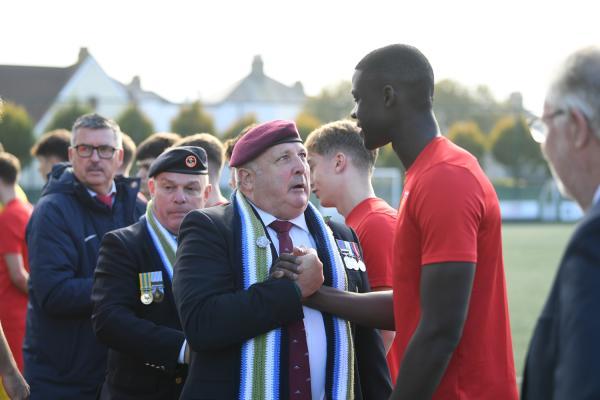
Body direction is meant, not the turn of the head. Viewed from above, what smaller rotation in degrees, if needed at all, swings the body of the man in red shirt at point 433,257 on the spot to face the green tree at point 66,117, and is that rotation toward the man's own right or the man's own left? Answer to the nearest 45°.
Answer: approximately 45° to the man's own right

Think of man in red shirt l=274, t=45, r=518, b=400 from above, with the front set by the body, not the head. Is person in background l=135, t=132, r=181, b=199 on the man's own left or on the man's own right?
on the man's own right

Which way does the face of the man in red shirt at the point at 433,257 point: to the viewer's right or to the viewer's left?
to the viewer's left

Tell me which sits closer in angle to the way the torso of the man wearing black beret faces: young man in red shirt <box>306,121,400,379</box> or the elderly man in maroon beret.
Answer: the elderly man in maroon beret

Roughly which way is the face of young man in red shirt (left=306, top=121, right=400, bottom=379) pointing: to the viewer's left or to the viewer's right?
to the viewer's left

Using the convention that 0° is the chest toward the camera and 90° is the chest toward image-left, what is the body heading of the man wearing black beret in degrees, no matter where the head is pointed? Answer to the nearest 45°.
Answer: approximately 315°

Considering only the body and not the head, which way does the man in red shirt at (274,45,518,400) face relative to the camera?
to the viewer's left

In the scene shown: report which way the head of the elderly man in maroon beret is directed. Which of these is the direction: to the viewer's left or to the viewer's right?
to the viewer's right
